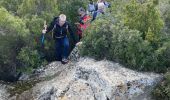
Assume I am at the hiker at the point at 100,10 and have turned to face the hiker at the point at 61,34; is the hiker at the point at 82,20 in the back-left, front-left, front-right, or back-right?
front-right

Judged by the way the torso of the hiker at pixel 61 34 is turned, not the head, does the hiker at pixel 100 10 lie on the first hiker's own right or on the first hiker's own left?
on the first hiker's own left

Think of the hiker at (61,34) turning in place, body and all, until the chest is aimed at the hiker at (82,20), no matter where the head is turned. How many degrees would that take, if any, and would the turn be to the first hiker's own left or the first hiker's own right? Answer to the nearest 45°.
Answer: approximately 135° to the first hiker's own left

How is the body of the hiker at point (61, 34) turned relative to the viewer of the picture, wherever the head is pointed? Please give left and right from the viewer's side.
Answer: facing the viewer

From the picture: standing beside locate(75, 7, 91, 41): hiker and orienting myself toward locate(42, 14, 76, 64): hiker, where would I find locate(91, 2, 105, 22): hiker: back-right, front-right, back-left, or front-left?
back-left
